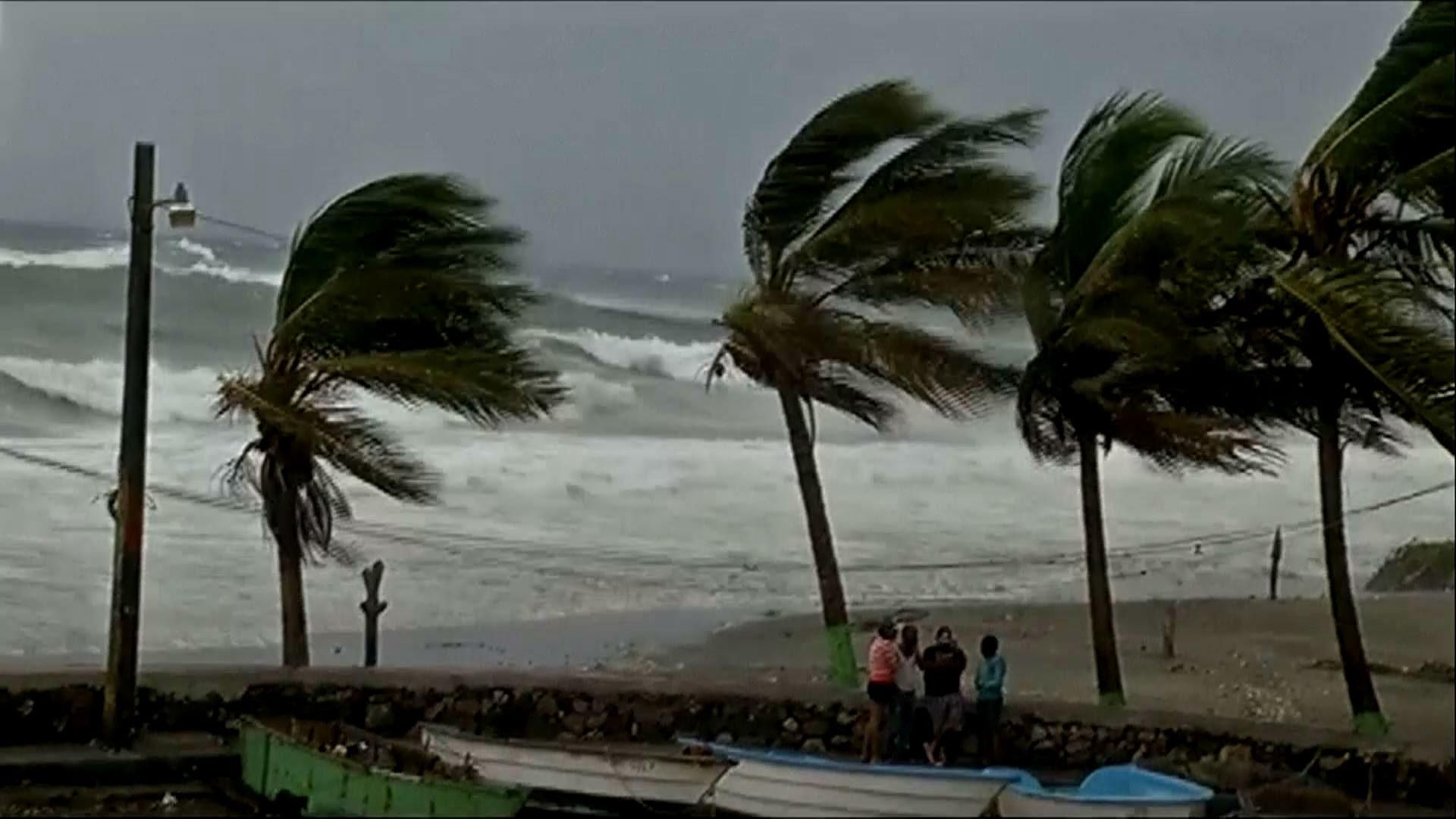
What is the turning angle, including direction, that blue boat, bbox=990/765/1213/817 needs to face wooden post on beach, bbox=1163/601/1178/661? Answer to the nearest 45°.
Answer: approximately 90° to its left

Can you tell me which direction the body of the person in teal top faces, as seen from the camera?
away from the camera

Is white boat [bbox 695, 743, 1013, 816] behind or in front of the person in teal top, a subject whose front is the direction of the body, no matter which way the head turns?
behind

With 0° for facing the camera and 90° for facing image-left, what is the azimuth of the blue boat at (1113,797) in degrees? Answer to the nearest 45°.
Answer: approximately 270°

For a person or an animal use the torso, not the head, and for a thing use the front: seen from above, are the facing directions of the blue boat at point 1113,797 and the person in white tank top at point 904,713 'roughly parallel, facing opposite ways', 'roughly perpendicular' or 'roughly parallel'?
roughly perpendicular

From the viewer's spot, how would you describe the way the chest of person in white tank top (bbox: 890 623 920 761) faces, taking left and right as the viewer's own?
facing away from the viewer

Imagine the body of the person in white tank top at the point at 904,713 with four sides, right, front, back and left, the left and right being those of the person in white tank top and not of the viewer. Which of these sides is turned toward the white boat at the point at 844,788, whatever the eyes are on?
back
